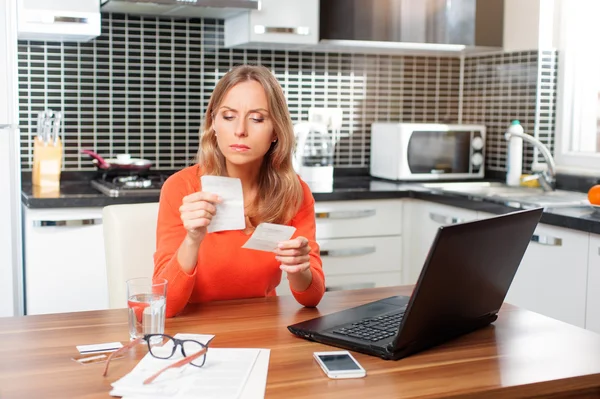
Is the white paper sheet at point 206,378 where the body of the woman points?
yes

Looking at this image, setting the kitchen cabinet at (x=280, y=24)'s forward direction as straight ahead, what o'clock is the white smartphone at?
The white smartphone is roughly at 12 o'clock from the kitchen cabinet.

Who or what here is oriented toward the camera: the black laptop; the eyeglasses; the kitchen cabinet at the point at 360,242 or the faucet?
the kitchen cabinet

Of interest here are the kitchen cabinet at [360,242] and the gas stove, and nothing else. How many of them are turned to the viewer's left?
0

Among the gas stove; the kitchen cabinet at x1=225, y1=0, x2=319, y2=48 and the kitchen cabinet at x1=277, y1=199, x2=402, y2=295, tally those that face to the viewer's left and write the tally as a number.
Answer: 0

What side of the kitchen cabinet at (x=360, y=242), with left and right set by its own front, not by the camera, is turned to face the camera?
front

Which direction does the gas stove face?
toward the camera

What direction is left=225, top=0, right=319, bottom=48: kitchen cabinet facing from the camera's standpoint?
toward the camera

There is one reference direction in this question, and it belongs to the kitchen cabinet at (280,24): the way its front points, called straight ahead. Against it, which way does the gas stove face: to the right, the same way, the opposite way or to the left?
the same way

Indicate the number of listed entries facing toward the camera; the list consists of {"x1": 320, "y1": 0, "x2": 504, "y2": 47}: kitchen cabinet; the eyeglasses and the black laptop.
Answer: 1

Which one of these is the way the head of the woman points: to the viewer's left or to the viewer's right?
to the viewer's left

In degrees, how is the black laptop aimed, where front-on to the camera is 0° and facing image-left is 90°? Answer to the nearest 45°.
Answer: approximately 135°

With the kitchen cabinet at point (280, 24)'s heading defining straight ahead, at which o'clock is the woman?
The woman is roughly at 12 o'clock from the kitchen cabinet.

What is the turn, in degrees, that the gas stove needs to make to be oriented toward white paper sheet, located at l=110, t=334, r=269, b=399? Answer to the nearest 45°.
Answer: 0° — it already faces it

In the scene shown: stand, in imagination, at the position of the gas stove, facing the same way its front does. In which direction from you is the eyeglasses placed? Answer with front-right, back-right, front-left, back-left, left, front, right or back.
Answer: front
